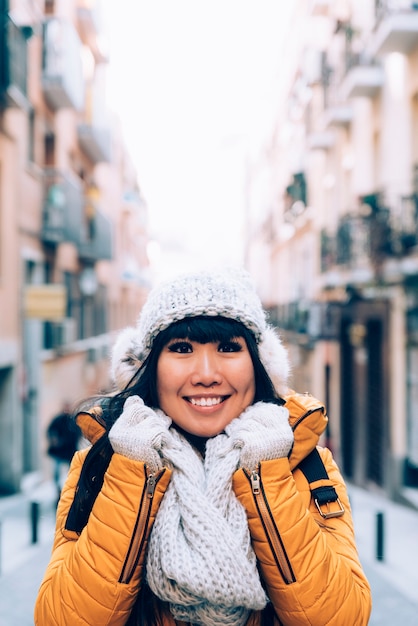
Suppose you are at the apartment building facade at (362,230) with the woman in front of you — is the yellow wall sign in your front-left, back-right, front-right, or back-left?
front-right

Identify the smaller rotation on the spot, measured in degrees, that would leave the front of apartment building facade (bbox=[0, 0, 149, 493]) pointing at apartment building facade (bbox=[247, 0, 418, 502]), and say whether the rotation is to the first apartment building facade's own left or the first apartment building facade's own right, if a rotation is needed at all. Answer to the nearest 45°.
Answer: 0° — it already faces it

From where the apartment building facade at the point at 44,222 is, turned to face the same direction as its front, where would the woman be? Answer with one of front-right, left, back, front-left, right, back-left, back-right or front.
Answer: right

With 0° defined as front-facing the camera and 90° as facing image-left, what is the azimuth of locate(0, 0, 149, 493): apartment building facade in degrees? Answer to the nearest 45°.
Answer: approximately 270°

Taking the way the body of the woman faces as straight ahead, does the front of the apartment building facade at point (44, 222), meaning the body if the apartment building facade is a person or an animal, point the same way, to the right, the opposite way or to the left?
to the left

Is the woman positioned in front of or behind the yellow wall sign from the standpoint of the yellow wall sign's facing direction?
in front

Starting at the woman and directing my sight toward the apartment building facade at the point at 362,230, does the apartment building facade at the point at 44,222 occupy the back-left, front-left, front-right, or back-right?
front-left

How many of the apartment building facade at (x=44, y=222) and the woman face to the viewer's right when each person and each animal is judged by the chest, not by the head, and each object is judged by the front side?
1

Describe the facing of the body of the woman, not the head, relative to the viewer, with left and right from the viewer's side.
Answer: facing the viewer

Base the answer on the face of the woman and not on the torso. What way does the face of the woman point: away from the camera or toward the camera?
toward the camera

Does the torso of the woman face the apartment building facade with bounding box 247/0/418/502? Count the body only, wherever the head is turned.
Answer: no
